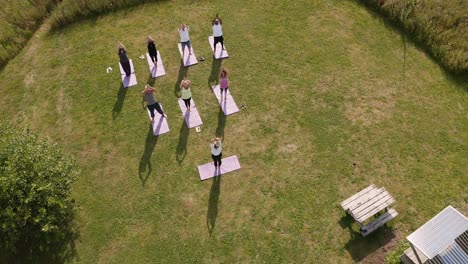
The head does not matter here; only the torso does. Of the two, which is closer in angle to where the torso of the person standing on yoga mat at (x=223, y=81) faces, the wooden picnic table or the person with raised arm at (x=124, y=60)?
the wooden picnic table

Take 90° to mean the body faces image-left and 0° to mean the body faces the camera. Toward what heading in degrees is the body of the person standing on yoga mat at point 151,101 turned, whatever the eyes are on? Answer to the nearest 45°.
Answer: approximately 0°

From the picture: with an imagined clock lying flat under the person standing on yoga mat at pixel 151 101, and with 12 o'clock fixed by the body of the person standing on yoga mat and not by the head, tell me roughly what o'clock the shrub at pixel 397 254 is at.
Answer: The shrub is roughly at 11 o'clock from the person standing on yoga mat.

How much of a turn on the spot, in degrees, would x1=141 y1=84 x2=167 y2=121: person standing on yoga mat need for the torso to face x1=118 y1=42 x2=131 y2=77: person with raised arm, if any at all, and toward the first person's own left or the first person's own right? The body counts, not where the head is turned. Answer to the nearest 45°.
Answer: approximately 180°

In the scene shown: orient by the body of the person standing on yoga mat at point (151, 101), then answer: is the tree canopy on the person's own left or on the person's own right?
on the person's own right

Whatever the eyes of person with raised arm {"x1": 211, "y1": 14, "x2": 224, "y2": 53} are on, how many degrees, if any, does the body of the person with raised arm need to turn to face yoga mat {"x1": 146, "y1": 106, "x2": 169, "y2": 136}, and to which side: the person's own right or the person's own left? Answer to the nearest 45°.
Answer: approximately 45° to the person's own right

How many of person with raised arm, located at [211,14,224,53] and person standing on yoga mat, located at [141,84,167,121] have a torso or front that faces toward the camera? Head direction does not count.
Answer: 2

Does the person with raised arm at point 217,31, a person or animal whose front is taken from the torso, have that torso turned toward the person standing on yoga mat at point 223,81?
yes

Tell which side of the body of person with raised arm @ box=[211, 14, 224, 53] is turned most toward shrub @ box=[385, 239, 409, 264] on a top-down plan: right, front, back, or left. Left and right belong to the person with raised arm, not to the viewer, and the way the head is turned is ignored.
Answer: front

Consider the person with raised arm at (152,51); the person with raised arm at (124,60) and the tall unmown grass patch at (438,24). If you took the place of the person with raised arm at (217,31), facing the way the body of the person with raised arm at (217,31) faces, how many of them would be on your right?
2

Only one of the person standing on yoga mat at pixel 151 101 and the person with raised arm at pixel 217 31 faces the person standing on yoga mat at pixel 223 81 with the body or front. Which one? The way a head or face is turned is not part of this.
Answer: the person with raised arm

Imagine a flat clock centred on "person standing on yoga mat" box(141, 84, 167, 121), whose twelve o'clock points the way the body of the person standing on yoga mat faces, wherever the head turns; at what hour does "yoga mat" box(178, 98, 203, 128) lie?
The yoga mat is roughly at 9 o'clock from the person standing on yoga mat.

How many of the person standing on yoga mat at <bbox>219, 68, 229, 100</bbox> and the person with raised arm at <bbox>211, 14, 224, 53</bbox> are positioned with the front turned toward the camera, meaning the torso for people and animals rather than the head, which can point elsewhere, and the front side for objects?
2

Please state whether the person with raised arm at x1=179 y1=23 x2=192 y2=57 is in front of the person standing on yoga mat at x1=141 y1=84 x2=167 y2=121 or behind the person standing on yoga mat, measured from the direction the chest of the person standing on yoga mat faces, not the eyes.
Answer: behind
